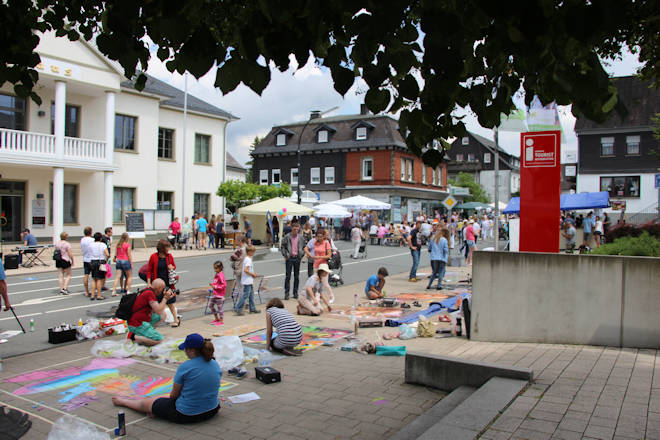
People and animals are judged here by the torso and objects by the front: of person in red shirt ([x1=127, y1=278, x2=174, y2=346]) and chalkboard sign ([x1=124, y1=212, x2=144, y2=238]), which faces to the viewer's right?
the person in red shirt

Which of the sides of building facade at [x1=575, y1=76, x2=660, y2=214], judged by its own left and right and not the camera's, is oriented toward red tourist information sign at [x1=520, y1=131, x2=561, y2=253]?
front

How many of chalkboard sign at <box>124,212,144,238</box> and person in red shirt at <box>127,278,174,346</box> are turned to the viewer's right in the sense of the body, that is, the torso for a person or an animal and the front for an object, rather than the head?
1

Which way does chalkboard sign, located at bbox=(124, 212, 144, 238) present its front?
toward the camera

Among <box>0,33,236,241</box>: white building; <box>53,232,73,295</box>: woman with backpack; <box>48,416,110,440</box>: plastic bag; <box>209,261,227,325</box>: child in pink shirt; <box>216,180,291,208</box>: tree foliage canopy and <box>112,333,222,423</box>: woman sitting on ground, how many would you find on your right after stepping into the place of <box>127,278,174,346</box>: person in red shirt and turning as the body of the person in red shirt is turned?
2

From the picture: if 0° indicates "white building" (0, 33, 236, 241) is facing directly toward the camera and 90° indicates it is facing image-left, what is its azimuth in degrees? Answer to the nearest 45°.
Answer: approximately 315°

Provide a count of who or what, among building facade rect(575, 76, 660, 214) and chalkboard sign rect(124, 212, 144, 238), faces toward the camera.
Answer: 2

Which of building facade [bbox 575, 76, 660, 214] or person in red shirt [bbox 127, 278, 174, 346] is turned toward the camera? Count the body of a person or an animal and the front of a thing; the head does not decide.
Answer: the building facade

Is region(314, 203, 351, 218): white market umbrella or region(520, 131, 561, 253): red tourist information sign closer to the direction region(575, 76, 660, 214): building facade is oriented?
the red tourist information sign

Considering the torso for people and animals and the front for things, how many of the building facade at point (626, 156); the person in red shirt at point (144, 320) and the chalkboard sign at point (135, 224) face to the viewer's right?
1

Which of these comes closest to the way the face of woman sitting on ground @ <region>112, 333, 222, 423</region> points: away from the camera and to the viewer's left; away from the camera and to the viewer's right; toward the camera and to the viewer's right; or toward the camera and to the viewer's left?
away from the camera and to the viewer's left

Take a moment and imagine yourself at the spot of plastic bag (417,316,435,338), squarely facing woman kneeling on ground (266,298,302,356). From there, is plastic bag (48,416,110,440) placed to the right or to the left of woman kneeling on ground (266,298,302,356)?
left

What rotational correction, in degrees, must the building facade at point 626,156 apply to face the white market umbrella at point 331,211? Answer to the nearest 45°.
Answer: approximately 45° to its right

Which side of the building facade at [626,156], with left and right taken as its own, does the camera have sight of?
front

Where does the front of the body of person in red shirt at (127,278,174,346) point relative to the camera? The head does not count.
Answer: to the viewer's right

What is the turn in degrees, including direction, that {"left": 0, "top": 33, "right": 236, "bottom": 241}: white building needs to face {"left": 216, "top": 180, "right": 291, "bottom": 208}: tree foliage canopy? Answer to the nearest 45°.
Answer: approximately 45° to its left
